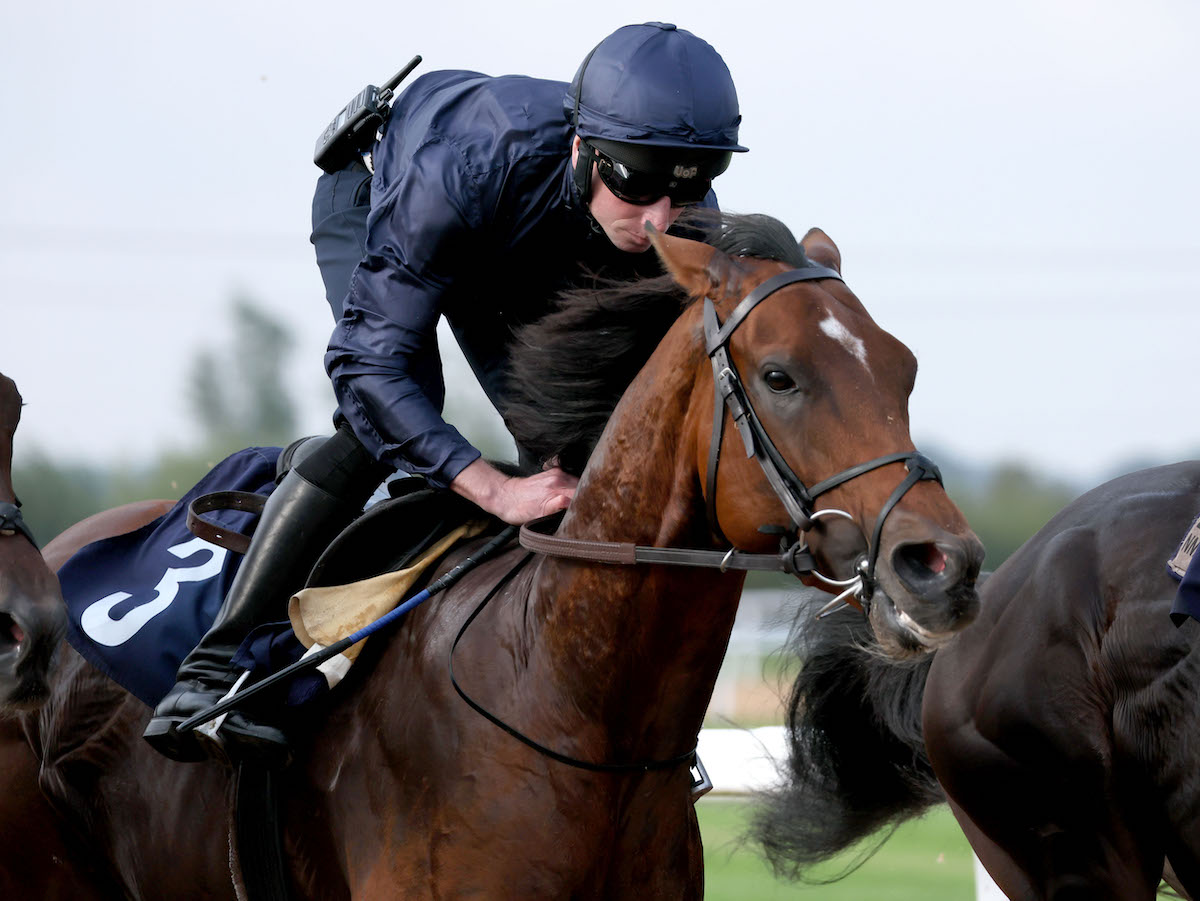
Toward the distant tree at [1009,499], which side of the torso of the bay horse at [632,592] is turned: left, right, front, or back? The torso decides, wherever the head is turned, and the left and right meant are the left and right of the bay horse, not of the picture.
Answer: left

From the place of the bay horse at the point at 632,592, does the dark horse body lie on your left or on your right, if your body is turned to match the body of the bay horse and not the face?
on your left

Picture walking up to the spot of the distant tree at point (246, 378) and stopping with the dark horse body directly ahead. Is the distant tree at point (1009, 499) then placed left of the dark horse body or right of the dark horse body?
left

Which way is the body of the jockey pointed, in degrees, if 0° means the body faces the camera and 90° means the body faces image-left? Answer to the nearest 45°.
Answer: approximately 315°

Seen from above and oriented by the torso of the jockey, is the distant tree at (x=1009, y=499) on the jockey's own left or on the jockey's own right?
on the jockey's own left

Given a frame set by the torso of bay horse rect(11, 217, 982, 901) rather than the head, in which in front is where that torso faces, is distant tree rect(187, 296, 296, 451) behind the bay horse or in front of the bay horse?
behind

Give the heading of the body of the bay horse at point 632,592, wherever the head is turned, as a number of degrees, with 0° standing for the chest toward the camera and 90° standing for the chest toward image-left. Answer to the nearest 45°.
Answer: approximately 315°

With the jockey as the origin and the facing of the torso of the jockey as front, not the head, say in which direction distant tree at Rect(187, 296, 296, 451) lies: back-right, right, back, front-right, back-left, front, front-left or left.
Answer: back-left
